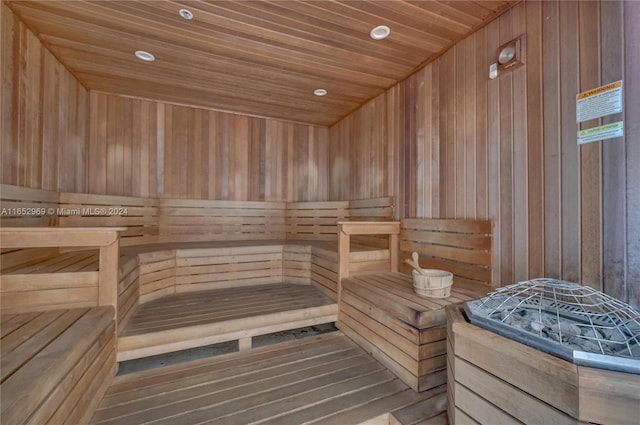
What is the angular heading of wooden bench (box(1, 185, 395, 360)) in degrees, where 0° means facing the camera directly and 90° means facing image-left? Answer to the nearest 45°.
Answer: approximately 0°

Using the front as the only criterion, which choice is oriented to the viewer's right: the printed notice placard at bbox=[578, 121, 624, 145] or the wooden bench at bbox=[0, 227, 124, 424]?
the wooden bench

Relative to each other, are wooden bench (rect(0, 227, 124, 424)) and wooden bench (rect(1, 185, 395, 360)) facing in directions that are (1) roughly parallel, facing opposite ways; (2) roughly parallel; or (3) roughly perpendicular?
roughly perpendicular

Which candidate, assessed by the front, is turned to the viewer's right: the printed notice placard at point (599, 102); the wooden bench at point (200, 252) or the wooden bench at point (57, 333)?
the wooden bench at point (57, 333)

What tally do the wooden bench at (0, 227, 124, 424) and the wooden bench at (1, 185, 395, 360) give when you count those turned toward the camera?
1

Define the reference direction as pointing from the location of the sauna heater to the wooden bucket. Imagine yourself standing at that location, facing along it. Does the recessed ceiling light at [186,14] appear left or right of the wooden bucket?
left

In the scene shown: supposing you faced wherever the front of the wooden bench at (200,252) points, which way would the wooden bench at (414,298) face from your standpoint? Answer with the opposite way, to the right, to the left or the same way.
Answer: to the right

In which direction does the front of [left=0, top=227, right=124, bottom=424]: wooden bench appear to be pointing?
to the viewer's right
